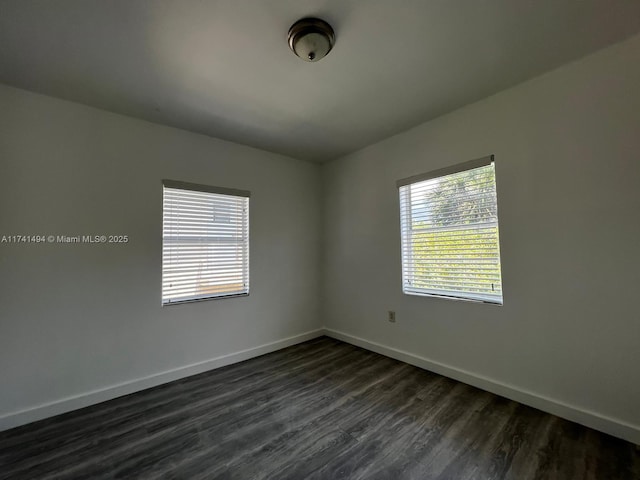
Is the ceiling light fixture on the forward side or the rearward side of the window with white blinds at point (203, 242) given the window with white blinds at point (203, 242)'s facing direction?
on the forward side

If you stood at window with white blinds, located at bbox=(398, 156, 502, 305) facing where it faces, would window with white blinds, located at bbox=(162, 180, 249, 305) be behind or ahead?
ahead

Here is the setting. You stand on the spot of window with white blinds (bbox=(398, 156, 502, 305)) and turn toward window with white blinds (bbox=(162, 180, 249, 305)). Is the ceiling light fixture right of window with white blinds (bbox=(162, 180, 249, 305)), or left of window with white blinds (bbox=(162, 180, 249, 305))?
left

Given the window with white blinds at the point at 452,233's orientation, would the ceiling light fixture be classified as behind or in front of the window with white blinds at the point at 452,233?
in front

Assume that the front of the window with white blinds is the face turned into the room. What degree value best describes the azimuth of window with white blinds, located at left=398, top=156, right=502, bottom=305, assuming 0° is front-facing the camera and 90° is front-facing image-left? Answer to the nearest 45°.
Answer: approximately 45°

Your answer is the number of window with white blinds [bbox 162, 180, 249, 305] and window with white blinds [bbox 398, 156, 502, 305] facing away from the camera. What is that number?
0

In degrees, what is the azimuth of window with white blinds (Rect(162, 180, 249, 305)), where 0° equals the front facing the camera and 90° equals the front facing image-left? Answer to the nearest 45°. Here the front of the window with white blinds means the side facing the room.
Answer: approximately 315°
